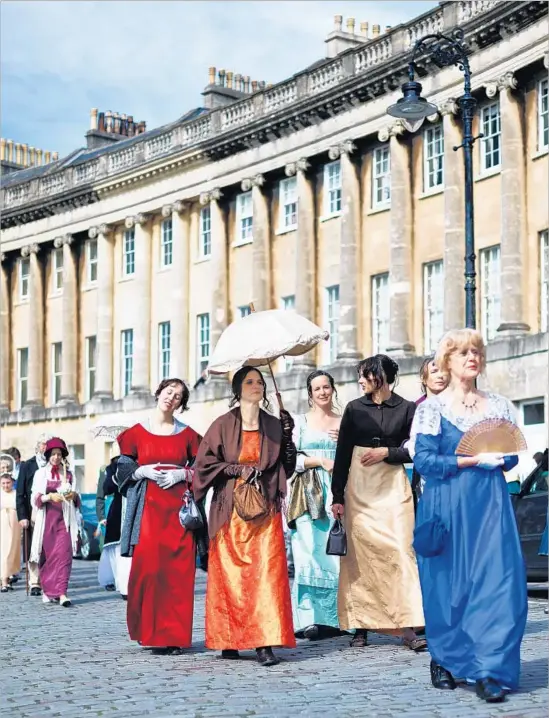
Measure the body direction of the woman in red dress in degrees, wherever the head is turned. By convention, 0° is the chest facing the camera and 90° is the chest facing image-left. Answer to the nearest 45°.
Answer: approximately 0°

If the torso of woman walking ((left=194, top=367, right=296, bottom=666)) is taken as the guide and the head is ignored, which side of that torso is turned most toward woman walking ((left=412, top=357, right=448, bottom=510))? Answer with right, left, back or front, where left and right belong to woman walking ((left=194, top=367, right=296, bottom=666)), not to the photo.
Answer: left

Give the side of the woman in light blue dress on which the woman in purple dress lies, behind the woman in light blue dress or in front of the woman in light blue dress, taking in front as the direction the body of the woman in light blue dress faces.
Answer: behind

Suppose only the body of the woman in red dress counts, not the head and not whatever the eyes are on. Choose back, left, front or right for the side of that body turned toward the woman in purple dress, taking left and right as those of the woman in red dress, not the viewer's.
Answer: back

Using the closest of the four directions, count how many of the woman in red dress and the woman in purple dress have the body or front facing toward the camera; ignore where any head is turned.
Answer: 2

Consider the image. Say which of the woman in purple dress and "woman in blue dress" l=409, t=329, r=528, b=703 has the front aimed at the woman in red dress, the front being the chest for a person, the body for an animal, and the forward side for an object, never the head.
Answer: the woman in purple dress

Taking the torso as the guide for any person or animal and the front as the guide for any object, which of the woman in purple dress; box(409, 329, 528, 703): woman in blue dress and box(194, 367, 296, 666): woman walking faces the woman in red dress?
the woman in purple dress

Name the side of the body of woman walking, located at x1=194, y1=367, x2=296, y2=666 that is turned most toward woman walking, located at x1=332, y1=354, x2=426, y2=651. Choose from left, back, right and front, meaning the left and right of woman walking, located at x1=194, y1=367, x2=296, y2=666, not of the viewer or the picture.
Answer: left

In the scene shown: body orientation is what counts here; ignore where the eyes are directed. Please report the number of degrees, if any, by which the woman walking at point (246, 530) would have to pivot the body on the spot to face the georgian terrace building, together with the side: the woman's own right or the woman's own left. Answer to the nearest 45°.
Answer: approximately 180°

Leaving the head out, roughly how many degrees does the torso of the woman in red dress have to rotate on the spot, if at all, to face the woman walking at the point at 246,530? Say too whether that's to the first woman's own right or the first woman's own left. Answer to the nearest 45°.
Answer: approximately 45° to the first woman's own left

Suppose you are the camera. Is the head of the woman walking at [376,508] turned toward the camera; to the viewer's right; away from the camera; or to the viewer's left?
to the viewer's left
